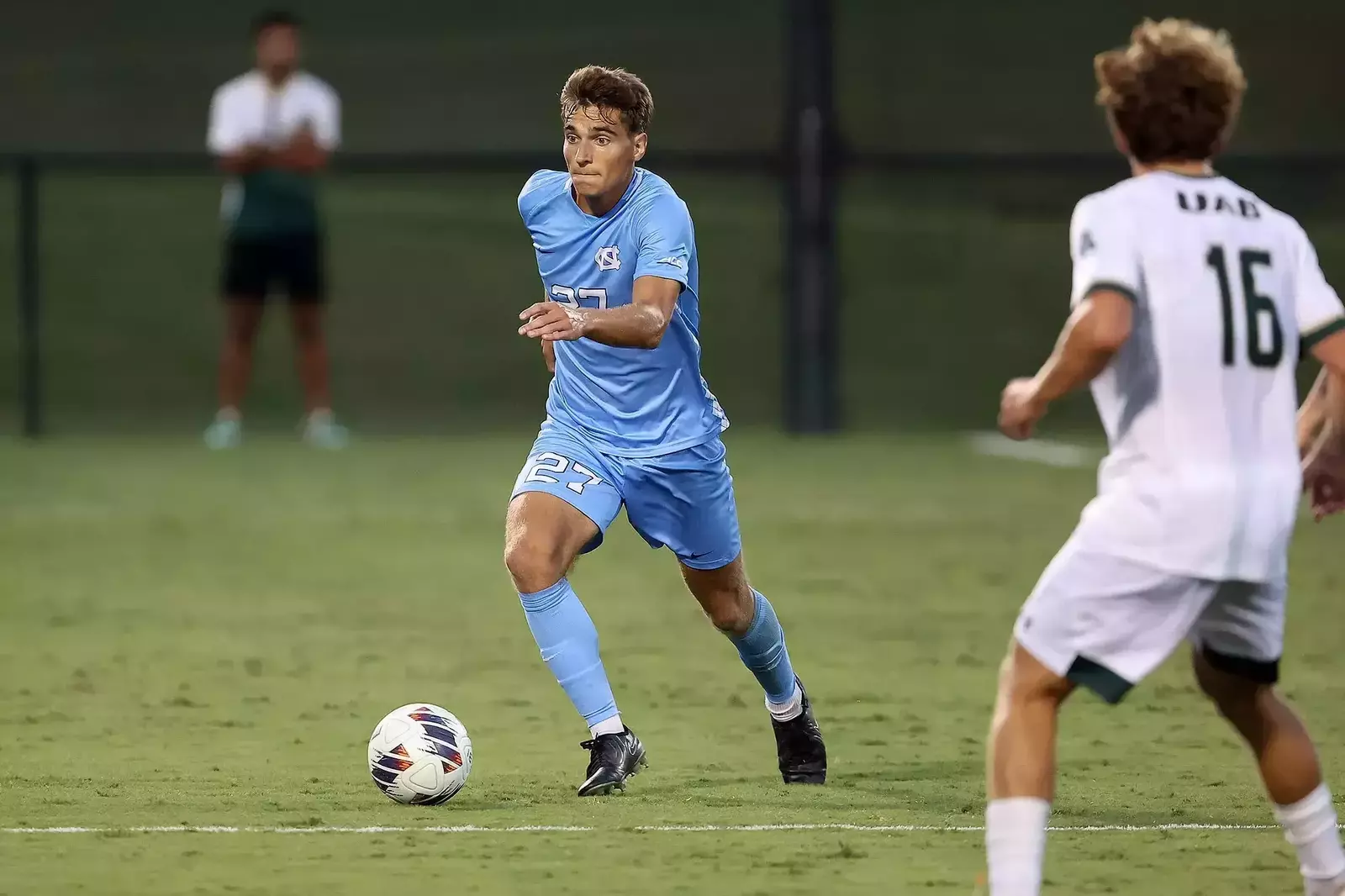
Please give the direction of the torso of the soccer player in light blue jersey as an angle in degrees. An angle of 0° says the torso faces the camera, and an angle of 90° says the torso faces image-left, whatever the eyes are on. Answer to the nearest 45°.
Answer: approximately 45°

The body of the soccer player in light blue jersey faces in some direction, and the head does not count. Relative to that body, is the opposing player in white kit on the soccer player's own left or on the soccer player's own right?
on the soccer player's own left

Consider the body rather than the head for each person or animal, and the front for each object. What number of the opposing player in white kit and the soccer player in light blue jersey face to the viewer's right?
0

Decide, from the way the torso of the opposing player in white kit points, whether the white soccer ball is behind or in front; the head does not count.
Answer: in front

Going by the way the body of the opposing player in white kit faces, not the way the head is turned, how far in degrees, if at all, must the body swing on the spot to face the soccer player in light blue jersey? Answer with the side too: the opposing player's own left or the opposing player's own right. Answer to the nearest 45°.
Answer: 0° — they already face them

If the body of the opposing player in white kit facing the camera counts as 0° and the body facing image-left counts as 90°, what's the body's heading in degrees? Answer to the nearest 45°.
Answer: approximately 135°

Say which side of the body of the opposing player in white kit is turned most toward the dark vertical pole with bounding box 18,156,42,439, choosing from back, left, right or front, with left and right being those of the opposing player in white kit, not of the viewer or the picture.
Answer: front
